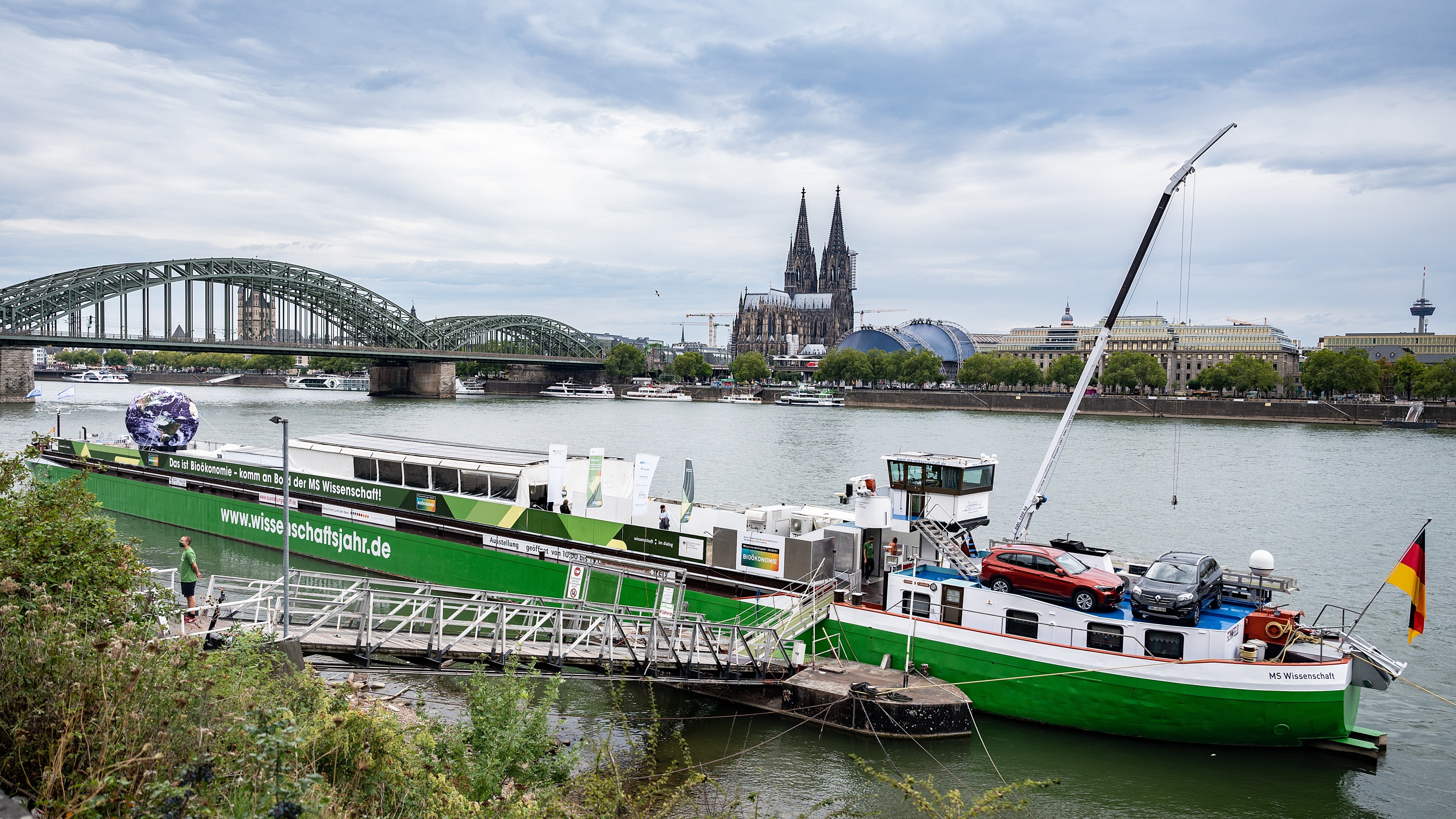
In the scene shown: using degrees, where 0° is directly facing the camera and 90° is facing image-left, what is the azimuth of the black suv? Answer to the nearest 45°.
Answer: approximately 45°

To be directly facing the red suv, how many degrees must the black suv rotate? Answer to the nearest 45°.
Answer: approximately 45° to its right

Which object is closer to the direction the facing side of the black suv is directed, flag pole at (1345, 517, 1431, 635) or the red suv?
the red suv

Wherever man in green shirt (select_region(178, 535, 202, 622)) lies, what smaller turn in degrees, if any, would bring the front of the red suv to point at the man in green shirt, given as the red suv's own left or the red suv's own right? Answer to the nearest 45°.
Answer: approximately 90° to the red suv's own right
